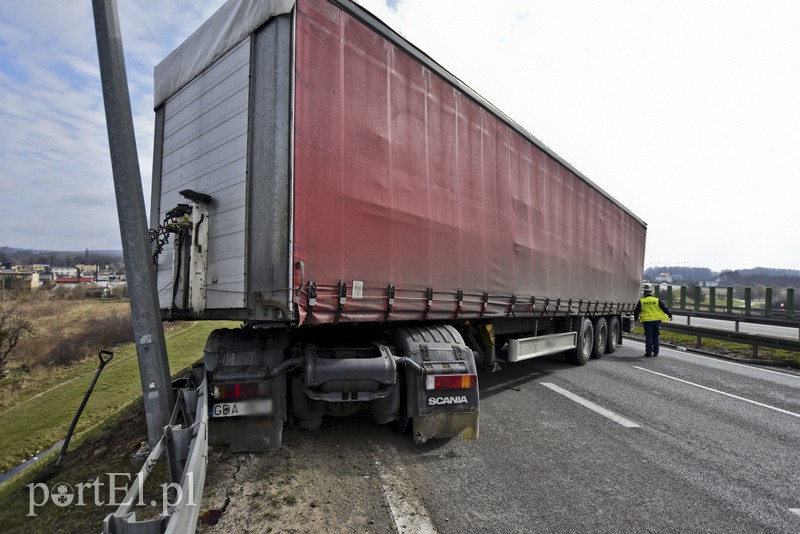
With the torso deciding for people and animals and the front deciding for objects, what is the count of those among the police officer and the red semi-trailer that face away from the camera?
1

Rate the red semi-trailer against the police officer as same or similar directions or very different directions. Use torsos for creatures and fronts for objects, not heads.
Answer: very different directions
